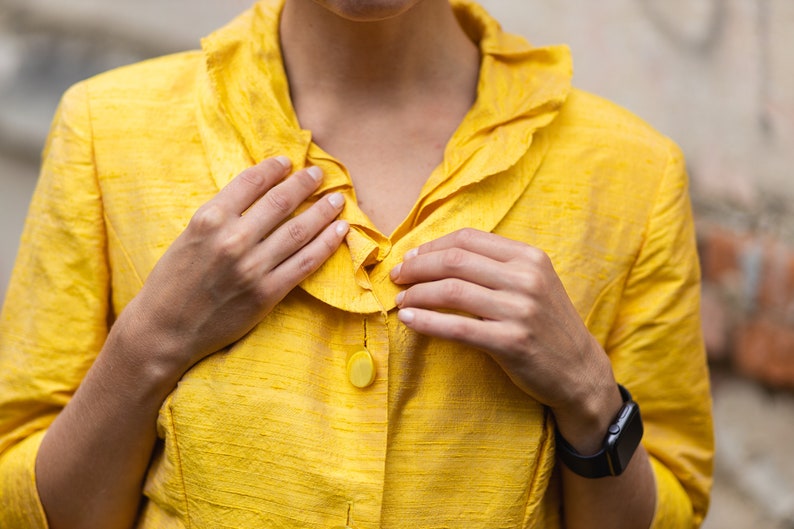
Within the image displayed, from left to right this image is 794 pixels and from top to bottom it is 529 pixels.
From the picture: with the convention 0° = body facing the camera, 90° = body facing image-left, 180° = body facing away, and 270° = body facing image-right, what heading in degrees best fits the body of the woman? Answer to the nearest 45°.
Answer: approximately 0°
